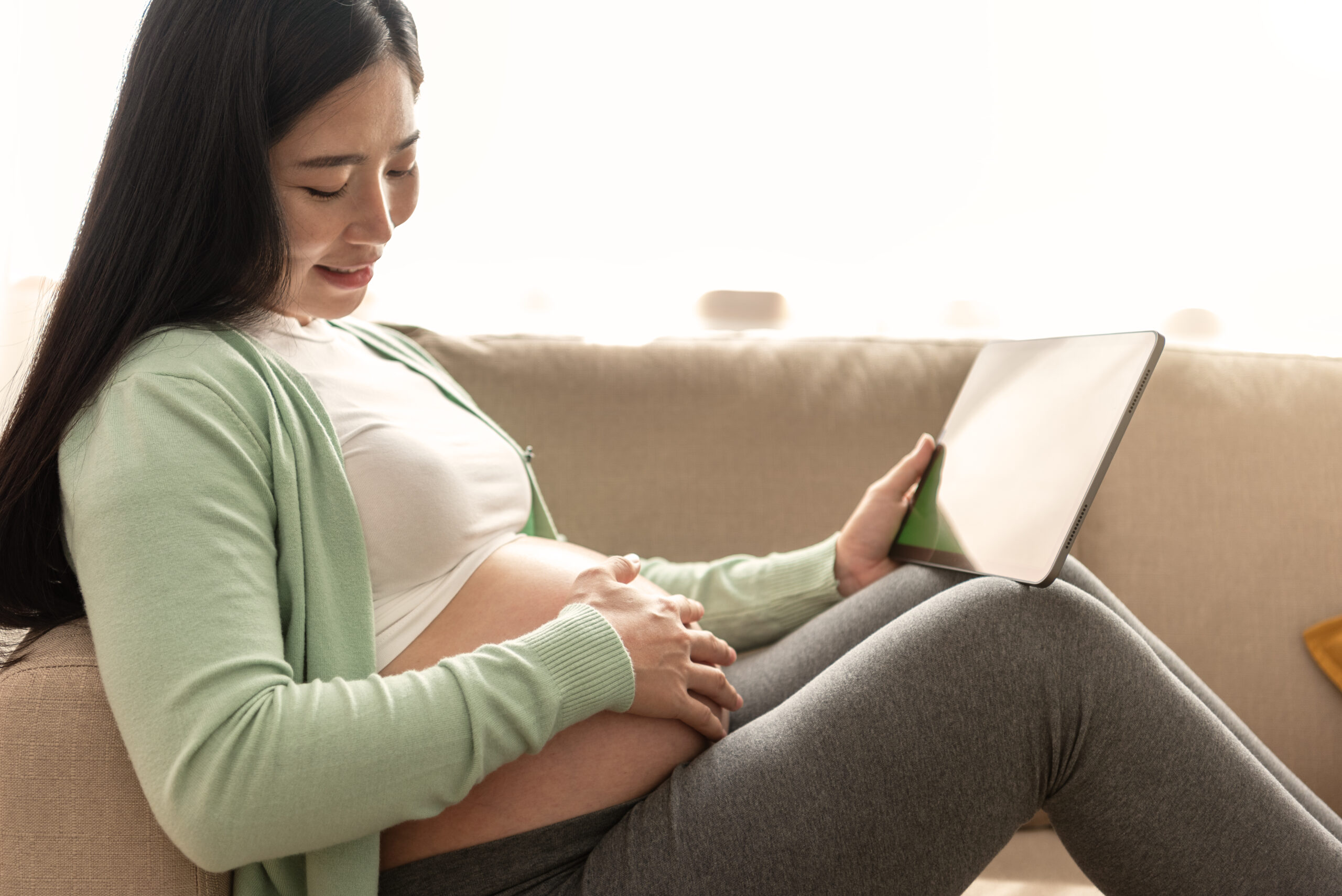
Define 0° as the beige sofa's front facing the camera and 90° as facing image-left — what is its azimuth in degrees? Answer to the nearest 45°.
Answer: approximately 0°

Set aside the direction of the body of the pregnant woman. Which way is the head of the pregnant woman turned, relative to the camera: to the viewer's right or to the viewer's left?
to the viewer's right
